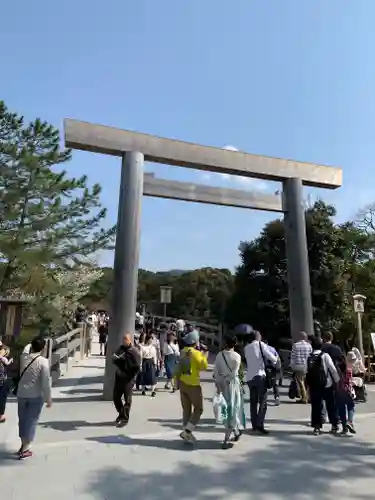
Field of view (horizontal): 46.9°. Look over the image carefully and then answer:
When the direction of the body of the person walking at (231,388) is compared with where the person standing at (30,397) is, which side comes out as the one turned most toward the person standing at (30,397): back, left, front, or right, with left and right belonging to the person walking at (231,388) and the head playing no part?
left

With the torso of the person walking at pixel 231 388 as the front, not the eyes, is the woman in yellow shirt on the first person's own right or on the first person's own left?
on the first person's own left

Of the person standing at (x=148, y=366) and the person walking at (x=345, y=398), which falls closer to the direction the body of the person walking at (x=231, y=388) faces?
the person standing

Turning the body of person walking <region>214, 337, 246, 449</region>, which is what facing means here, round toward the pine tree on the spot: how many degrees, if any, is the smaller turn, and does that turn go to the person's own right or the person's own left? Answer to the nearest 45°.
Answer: approximately 45° to the person's own left

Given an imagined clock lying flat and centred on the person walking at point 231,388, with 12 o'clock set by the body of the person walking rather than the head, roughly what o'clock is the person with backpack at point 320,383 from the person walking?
The person with backpack is roughly at 2 o'clock from the person walking.

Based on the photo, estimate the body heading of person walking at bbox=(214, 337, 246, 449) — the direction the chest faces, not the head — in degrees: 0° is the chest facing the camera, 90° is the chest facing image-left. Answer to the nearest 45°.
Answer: approximately 180°

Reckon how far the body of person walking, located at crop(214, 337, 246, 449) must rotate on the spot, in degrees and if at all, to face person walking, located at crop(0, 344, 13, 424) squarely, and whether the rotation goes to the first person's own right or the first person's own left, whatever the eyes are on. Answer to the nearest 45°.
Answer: approximately 90° to the first person's own left

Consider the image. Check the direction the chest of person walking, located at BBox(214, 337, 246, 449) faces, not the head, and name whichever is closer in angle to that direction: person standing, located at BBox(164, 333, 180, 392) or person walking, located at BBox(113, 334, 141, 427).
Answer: the person standing

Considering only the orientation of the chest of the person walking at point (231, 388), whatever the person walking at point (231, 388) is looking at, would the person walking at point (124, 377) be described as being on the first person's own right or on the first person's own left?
on the first person's own left

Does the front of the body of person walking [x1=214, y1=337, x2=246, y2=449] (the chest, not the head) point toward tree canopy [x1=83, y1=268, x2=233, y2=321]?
yes

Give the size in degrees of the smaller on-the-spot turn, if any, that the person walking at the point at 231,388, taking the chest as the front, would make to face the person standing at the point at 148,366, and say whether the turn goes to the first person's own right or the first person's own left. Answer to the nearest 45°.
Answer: approximately 45° to the first person's own left
